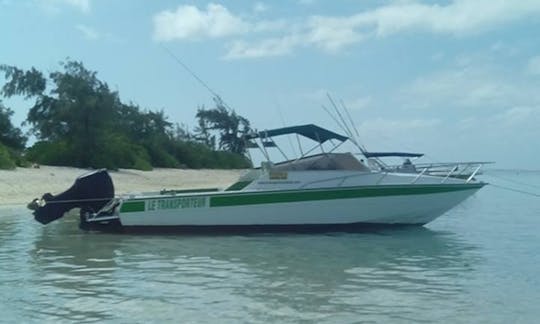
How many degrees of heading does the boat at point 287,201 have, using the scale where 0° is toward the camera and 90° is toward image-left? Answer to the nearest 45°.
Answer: approximately 270°

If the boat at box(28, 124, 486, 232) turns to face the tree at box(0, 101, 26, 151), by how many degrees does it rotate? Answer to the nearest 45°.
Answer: approximately 135° to its left
